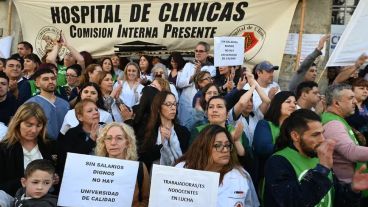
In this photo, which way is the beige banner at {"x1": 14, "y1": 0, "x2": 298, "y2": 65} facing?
toward the camera

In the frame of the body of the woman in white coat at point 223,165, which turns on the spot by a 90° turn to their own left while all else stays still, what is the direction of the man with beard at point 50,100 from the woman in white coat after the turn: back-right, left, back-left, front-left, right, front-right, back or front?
back-left

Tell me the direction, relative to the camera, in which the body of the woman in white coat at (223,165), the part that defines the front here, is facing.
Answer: toward the camera

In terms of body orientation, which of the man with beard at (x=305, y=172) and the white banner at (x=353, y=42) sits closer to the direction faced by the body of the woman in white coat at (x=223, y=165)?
the man with beard

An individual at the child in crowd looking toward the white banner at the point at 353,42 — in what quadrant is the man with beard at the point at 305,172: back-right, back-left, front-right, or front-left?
front-right

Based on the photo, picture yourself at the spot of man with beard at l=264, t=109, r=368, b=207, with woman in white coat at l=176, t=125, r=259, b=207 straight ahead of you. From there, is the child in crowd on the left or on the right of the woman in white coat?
left

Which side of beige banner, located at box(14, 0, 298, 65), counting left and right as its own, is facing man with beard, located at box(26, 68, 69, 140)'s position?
front

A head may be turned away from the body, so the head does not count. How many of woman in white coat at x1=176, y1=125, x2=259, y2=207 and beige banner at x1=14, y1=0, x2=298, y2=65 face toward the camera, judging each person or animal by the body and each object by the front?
2

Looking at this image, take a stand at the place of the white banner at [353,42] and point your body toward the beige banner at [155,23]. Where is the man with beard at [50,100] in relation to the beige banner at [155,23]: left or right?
left

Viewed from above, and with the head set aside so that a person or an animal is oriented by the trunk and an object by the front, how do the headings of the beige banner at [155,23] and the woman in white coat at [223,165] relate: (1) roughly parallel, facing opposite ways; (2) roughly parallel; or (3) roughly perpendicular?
roughly parallel

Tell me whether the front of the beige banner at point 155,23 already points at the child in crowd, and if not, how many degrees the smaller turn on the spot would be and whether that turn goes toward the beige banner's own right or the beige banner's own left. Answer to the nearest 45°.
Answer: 0° — it already faces them

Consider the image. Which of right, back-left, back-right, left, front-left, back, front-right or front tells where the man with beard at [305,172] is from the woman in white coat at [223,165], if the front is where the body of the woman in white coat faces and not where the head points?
front-left

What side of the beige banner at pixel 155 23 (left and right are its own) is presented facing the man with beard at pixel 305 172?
front

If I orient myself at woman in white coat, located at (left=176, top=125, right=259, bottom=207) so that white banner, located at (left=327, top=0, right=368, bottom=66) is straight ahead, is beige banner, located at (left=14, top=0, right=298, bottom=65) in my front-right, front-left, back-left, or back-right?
front-left
